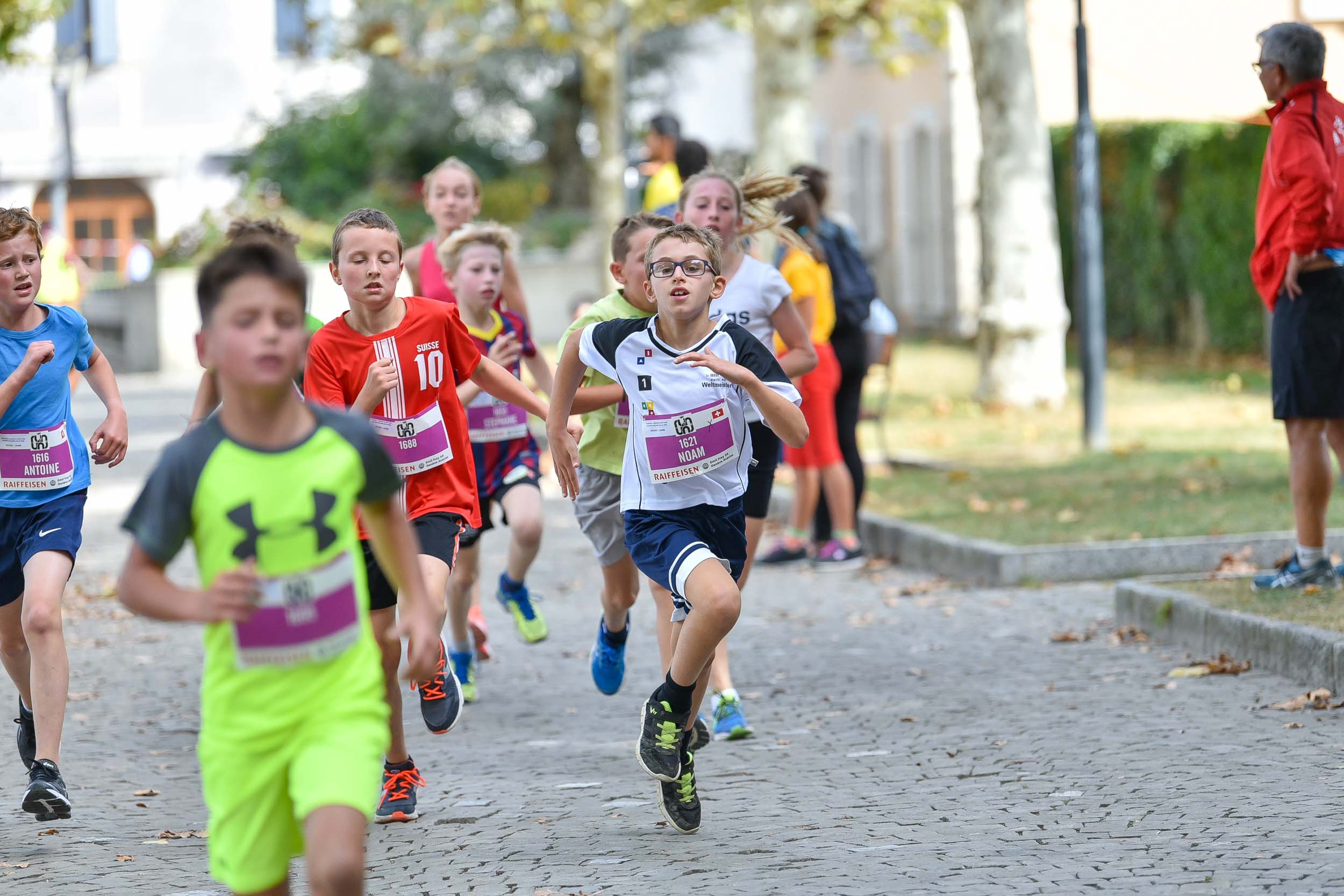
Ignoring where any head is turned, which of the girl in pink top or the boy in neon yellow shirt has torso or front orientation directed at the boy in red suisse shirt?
the girl in pink top

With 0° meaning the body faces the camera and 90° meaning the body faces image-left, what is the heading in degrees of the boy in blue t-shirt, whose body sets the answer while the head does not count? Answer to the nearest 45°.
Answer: approximately 0°

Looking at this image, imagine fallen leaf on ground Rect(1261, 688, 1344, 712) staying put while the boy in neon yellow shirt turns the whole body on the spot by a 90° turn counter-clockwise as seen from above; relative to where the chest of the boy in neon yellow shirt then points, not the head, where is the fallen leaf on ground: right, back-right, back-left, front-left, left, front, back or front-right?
front-left

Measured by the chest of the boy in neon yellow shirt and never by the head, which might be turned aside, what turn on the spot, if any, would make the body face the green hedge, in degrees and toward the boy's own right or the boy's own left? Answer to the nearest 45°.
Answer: approximately 135° to the boy's own left

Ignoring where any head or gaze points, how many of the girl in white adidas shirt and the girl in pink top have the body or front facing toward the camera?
2

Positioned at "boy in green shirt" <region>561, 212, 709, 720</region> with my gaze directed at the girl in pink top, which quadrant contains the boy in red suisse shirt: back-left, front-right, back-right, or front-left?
back-left

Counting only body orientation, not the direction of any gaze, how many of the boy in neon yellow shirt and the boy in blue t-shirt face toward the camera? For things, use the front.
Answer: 2

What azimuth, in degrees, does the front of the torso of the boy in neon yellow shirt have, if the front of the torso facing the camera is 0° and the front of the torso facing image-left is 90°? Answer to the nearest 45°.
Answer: approximately 0°

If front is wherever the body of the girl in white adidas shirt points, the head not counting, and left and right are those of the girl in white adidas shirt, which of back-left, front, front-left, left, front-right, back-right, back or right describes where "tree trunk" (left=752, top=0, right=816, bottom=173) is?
back
